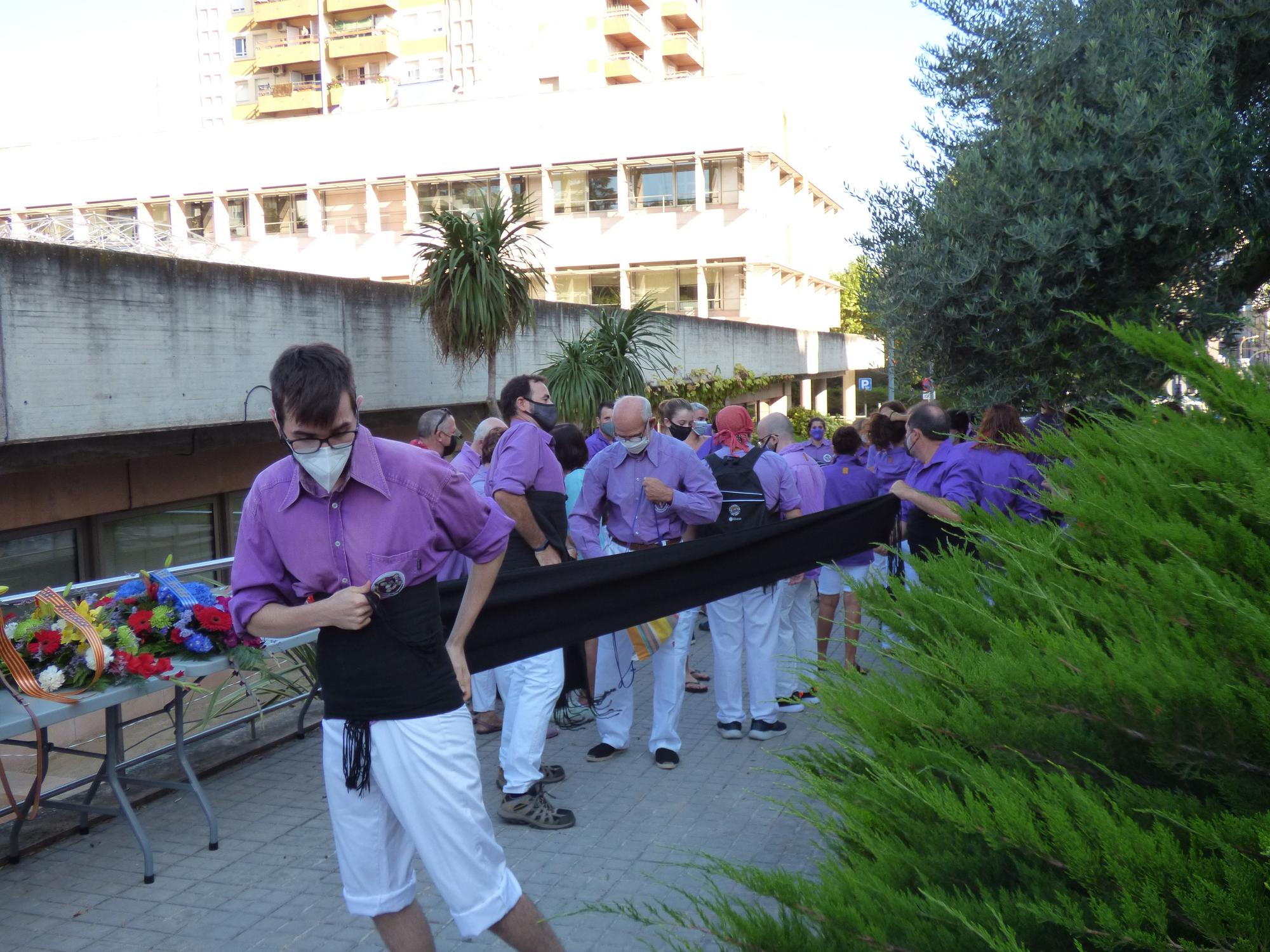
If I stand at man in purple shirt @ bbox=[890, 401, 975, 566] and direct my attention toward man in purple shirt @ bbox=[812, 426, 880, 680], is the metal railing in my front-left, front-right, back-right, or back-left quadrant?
front-left

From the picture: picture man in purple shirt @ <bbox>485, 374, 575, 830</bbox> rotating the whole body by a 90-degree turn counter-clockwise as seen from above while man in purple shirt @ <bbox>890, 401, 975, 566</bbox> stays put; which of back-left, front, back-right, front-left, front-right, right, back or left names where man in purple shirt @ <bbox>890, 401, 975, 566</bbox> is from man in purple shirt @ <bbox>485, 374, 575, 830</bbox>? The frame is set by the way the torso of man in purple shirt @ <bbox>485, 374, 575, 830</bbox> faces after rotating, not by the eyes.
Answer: right

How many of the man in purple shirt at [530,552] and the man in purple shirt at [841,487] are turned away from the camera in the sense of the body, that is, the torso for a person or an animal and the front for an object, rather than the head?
1

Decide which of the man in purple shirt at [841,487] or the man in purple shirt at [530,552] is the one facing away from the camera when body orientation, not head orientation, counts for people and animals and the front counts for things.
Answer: the man in purple shirt at [841,487]

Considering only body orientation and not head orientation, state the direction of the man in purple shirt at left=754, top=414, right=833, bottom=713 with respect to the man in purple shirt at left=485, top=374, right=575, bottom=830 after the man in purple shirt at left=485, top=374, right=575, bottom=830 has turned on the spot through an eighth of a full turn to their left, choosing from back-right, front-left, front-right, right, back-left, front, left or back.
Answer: front

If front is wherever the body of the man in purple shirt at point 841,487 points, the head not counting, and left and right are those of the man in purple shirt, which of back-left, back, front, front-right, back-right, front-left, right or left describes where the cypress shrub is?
back

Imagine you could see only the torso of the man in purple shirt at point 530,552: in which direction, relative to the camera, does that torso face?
to the viewer's right

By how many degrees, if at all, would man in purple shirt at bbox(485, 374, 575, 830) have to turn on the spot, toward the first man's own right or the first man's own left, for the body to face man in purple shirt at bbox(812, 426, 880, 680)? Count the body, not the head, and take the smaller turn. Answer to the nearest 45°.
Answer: approximately 45° to the first man's own left

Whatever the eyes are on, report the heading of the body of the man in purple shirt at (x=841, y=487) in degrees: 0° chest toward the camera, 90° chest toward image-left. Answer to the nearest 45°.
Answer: approximately 180°

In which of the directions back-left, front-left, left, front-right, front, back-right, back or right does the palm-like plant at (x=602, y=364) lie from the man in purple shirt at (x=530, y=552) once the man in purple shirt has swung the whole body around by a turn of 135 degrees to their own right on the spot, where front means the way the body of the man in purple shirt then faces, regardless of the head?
back-right

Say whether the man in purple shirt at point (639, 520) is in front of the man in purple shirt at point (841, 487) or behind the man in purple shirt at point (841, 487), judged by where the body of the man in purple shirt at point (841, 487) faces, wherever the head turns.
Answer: behind

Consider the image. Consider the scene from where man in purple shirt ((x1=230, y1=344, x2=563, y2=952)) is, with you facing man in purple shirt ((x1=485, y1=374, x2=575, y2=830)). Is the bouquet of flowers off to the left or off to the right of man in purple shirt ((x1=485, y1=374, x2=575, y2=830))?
left

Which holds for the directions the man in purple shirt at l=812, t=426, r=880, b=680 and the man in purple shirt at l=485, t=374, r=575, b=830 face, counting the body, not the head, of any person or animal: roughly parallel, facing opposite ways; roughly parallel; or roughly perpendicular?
roughly perpendicular
